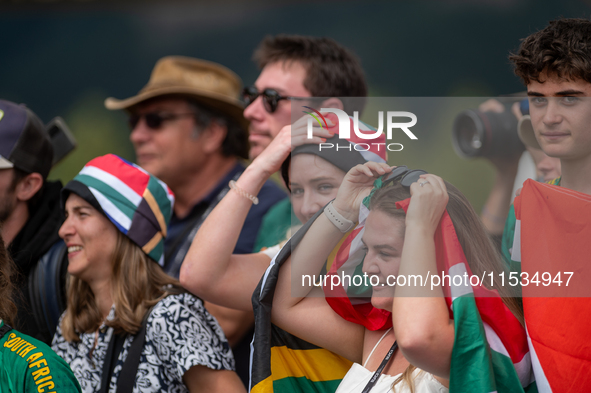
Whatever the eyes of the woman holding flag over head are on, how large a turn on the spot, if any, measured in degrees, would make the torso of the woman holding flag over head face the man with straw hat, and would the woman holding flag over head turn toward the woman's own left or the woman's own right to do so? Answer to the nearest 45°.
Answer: approximately 90° to the woman's own right

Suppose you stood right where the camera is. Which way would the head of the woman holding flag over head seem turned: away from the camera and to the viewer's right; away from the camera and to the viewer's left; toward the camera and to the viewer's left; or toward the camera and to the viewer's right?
toward the camera and to the viewer's left

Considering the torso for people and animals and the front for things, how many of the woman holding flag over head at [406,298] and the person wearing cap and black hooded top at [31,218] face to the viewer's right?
0

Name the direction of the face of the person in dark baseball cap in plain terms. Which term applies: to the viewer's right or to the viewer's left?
to the viewer's left

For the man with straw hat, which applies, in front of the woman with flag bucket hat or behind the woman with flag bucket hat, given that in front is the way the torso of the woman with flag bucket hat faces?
behind

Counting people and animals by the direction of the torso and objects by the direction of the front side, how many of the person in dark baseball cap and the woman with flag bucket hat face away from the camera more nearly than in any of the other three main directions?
0

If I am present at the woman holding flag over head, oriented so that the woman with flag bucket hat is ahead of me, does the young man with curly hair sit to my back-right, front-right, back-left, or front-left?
back-right

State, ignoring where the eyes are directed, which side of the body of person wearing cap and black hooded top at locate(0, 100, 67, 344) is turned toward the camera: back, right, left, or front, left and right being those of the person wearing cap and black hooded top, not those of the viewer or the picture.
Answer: left

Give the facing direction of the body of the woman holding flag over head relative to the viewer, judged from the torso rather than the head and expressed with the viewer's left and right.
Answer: facing the viewer and to the left of the viewer

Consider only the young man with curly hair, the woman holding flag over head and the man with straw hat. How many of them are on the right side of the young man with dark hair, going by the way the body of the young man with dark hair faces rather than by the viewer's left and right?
1

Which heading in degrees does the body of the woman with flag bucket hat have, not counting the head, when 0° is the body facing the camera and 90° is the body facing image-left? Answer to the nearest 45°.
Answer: approximately 45°
